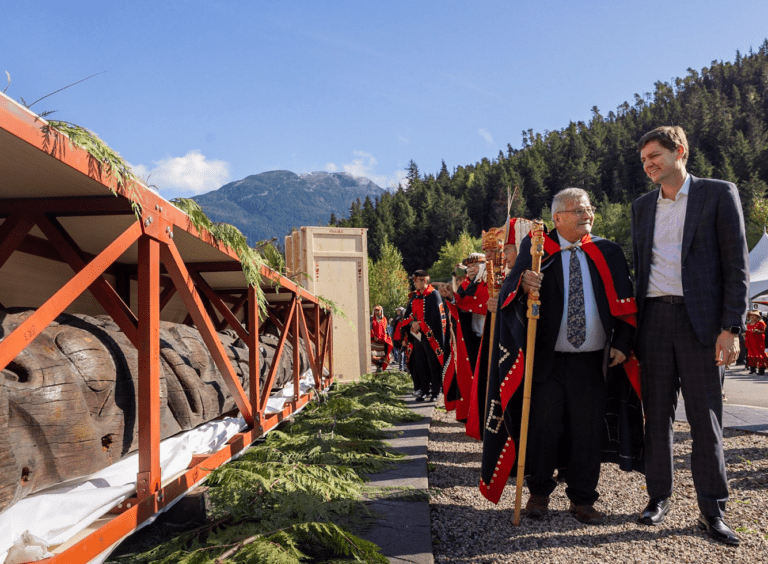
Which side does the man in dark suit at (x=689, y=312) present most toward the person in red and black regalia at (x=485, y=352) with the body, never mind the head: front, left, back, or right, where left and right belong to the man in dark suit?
right

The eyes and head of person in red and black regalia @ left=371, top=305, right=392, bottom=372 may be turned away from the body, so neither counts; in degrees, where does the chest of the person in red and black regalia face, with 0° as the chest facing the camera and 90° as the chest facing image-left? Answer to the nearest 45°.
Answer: approximately 315°

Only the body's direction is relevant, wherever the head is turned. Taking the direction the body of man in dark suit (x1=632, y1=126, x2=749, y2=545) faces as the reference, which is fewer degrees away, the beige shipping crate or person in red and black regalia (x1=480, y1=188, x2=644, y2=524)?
the person in red and black regalia

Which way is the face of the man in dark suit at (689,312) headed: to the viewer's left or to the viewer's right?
to the viewer's left

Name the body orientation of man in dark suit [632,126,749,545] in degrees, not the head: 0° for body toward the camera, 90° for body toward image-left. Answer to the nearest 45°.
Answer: approximately 45°

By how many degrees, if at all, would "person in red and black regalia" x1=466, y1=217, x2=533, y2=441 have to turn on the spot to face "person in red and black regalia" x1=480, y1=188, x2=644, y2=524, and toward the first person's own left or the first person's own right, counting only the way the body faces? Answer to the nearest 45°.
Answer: approximately 45° to the first person's own left
